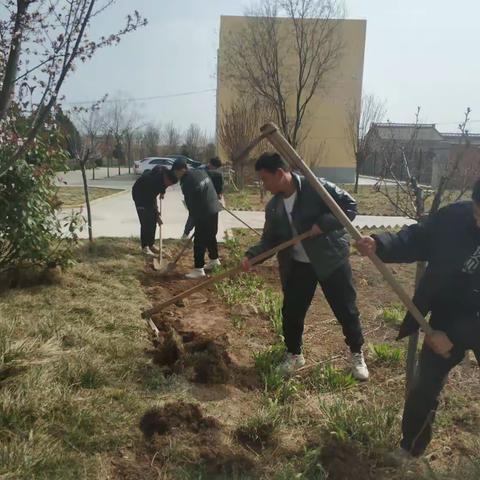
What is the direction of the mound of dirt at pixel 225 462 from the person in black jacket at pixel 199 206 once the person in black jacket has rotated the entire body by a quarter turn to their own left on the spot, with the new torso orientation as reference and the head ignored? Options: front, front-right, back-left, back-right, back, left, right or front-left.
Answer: front

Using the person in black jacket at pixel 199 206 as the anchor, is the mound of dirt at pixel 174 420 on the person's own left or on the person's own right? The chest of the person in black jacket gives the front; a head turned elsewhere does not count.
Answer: on the person's own left

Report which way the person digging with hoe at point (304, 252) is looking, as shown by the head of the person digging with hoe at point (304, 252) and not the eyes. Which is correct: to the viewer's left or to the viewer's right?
to the viewer's left

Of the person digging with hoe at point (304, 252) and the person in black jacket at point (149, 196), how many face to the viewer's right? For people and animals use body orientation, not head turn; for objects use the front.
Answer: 1

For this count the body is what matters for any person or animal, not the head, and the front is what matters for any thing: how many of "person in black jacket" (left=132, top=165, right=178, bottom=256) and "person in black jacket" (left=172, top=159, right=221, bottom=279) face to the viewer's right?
1

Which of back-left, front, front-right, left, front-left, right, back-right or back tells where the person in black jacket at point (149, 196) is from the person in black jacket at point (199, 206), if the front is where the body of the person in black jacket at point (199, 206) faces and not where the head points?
front-right

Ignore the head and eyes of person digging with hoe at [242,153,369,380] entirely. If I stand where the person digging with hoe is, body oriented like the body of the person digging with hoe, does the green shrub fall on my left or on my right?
on my right

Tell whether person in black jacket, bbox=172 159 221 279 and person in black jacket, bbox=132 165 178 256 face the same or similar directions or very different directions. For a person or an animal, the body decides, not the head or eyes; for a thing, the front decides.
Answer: very different directions

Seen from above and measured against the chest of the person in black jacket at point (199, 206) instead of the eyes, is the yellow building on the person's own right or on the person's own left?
on the person's own right

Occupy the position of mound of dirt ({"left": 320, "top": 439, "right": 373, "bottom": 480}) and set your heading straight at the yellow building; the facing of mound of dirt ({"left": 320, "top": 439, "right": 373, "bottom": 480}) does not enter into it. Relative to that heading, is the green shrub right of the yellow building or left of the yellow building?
left

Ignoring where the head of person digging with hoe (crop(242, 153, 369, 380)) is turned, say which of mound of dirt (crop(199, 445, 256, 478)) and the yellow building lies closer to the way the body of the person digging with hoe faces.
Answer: the mound of dirt

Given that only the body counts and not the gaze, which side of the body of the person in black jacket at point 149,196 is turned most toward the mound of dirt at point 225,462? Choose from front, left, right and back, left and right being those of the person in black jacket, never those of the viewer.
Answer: right

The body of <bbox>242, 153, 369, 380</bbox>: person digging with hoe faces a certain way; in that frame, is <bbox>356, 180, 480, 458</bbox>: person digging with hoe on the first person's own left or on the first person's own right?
on the first person's own left

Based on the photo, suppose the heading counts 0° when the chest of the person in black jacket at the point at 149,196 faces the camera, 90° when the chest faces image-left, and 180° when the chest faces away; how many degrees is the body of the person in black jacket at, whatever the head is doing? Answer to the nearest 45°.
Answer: approximately 270°

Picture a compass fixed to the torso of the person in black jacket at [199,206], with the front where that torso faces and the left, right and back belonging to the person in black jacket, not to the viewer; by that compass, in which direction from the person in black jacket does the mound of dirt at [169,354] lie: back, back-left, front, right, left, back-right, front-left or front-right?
left

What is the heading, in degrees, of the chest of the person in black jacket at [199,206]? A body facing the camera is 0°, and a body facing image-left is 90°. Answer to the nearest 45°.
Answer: approximately 90°

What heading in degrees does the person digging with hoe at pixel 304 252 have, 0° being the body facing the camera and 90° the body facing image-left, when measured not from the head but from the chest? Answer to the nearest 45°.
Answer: approximately 45°
